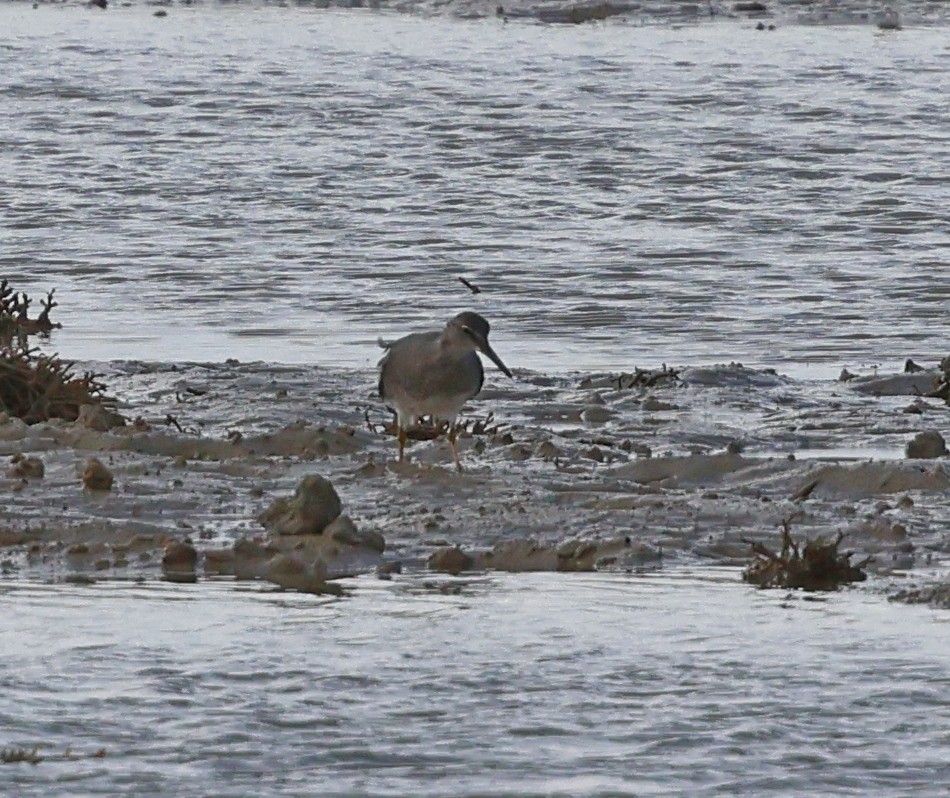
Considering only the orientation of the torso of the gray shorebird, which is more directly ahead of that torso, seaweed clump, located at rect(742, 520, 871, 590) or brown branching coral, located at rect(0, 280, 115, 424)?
the seaweed clump

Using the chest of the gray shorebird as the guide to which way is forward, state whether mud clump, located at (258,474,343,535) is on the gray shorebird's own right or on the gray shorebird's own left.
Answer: on the gray shorebird's own right

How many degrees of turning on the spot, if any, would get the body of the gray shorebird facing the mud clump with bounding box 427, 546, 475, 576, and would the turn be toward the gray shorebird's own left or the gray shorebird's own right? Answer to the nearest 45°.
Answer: approximately 45° to the gray shorebird's own right

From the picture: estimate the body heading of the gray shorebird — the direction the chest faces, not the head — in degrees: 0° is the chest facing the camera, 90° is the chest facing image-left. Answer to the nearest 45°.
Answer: approximately 315°

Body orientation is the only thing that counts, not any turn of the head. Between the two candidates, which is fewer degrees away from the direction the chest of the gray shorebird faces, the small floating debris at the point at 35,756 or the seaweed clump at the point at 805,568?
the seaweed clump

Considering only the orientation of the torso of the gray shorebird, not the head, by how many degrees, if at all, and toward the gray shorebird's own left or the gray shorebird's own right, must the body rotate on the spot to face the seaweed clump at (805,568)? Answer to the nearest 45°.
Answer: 0° — it already faces it

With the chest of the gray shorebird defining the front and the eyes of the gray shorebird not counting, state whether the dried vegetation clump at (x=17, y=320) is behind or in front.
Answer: behind

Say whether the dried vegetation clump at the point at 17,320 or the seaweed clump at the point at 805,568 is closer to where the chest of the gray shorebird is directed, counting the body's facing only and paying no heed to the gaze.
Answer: the seaweed clump
